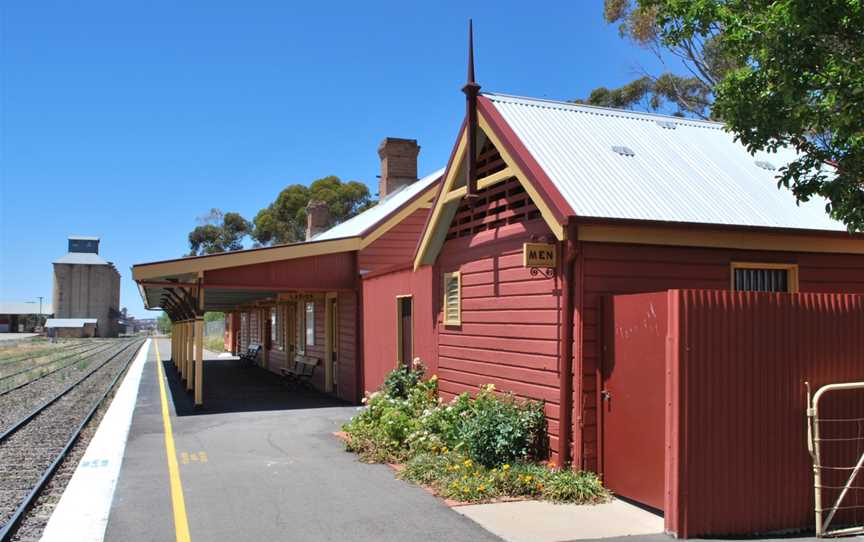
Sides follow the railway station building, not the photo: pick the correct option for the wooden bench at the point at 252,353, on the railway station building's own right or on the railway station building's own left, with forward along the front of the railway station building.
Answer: on the railway station building's own right

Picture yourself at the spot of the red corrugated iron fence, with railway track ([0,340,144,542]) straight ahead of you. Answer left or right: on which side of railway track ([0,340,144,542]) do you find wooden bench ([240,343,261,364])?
right

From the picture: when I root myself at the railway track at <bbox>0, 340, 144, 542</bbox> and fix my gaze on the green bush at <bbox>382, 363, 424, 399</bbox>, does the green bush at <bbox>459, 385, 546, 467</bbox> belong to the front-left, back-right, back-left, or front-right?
front-right

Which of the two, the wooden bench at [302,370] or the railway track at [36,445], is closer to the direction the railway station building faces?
the railway track

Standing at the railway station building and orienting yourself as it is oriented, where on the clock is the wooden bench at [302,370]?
The wooden bench is roughly at 2 o'clock from the railway station building.

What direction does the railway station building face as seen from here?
to the viewer's left

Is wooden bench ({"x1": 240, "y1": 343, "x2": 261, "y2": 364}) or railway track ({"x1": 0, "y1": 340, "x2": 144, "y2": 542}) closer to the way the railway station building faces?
the railway track
